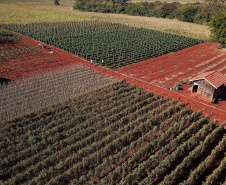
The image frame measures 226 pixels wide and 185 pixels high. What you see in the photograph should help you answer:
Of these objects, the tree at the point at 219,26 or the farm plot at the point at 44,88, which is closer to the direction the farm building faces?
the farm plot

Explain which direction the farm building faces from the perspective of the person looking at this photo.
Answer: facing the viewer and to the left of the viewer

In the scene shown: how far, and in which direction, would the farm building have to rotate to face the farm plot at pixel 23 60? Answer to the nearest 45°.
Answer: approximately 45° to its right

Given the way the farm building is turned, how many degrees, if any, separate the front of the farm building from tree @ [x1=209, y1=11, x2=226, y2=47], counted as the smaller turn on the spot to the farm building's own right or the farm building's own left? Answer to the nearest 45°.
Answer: approximately 135° to the farm building's own right

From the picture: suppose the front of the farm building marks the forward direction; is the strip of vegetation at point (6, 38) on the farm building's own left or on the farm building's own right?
on the farm building's own right

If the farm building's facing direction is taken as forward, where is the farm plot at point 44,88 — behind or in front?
in front

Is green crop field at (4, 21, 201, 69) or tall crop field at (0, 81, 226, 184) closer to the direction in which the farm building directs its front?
the tall crop field

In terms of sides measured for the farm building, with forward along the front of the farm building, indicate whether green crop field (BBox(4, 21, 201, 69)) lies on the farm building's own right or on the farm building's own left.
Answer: on the farm building's own right

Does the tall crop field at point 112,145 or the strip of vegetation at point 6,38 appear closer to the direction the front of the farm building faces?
the tall crop field
